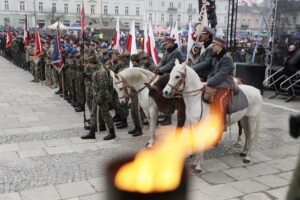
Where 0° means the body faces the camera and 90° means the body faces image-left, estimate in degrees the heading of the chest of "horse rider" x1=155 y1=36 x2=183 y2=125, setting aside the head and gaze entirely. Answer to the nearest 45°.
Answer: approximately 90°

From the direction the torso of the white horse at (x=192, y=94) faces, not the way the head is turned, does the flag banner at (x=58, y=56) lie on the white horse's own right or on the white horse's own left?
on the white horse's own right

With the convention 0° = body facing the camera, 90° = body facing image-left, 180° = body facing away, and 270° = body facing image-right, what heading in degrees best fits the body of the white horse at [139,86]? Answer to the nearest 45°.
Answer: approximately 45°

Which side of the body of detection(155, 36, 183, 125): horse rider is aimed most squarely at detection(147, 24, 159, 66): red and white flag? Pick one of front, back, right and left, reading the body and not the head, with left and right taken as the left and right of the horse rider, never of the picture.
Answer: right

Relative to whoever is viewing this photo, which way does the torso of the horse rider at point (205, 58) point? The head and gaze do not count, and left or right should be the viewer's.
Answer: facing to the left of the viewer

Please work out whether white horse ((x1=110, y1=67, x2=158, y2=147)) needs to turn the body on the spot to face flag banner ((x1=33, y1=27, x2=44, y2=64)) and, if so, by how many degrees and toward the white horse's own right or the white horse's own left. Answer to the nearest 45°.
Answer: approximately 90° to the white horse's own right
